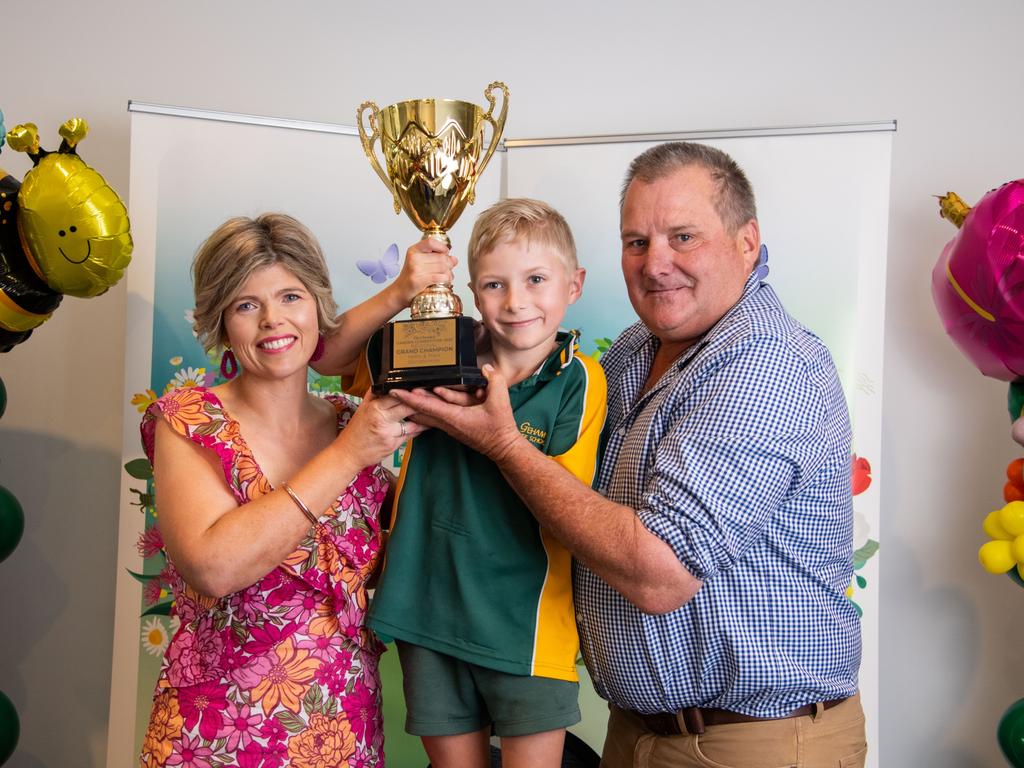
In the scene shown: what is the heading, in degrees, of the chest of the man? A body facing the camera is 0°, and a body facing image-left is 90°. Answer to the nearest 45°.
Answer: approximately 45°

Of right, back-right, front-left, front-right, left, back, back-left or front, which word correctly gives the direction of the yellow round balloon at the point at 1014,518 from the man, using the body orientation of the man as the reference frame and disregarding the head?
back

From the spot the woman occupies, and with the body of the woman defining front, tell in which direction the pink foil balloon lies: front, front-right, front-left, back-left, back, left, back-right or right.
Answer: front-left

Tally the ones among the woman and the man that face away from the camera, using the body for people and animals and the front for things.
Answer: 0

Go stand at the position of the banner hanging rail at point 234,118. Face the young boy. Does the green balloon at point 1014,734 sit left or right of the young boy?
left

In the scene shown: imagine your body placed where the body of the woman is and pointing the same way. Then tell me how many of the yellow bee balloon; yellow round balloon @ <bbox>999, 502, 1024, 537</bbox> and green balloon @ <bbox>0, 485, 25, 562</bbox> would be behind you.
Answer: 2

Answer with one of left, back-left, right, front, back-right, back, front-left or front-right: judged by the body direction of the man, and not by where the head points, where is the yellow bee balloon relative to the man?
front-right

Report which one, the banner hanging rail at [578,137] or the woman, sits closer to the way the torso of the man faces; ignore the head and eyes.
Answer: the woman

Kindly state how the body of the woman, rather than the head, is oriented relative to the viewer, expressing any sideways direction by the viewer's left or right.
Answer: facing the viewer and to the right of the viewer

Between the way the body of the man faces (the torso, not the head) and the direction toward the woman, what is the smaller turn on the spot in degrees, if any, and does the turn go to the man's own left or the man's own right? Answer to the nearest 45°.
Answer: approximately 45° to the man's own right
